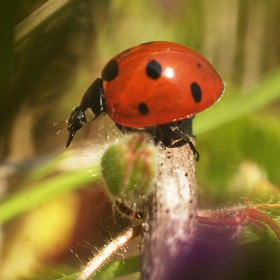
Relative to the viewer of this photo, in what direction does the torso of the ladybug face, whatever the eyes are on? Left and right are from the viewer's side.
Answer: facing to the left of the viewer
